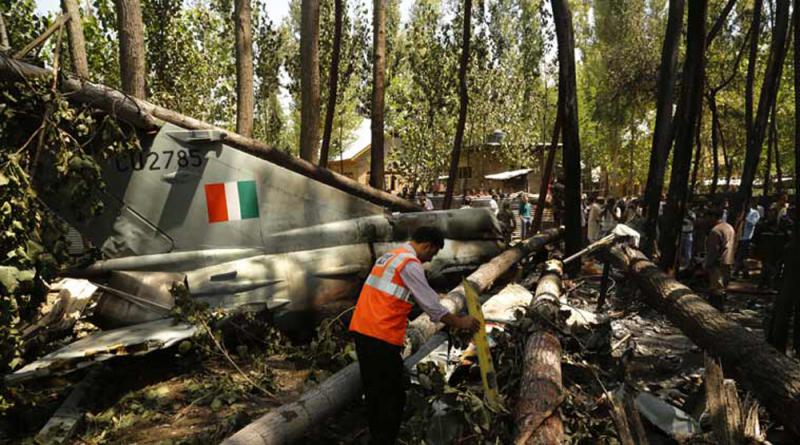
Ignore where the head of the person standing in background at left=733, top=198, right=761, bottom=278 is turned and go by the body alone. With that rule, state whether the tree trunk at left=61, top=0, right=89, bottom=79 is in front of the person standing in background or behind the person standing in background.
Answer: in front

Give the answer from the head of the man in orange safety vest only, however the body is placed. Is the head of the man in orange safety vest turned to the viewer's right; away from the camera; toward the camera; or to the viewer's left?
to the viewer's right
